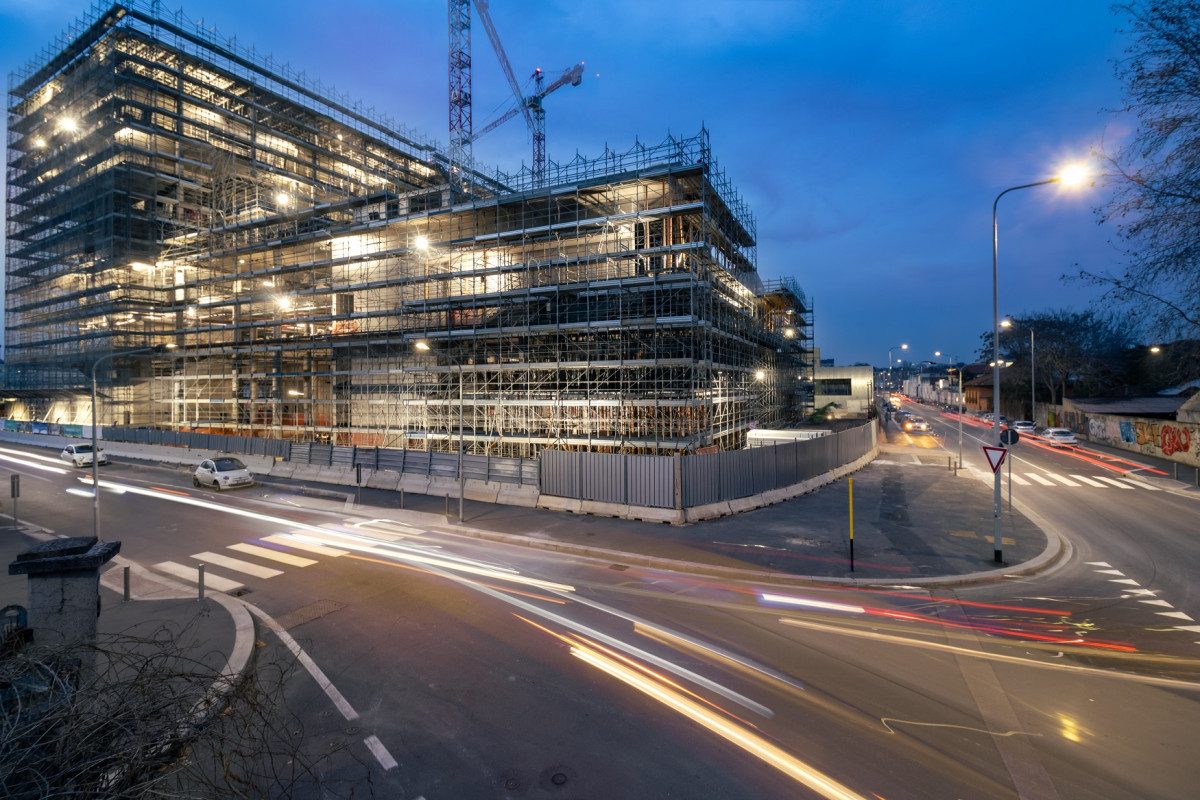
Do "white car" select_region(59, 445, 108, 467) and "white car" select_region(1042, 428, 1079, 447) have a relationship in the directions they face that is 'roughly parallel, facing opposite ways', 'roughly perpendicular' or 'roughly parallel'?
roughly perpendicular

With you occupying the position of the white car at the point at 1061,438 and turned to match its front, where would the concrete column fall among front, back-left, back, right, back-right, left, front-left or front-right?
back-left

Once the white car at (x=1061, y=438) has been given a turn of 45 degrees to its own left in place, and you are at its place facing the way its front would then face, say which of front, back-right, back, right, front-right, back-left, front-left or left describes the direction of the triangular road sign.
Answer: left

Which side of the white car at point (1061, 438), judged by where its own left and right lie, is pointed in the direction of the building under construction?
left

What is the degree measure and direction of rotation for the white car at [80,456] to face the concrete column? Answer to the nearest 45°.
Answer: approximately 45° to its right

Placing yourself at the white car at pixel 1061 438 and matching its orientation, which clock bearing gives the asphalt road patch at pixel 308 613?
The asphalt road patch is roughly at 8 o'clock from the white car.

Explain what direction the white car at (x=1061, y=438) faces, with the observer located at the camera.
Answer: facing away from the viewer and to the left of the viewer
